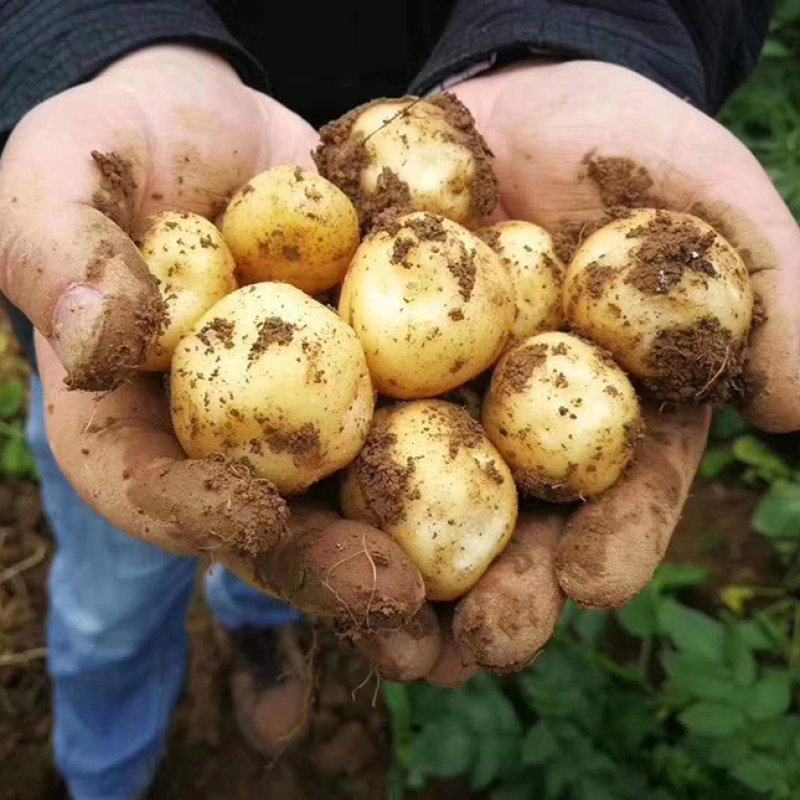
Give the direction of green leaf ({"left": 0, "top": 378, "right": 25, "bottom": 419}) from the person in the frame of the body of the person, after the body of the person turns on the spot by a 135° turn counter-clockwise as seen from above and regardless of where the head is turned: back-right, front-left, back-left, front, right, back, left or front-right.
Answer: left

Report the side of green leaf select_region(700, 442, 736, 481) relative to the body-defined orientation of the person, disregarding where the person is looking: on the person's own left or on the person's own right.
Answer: on the person's own left

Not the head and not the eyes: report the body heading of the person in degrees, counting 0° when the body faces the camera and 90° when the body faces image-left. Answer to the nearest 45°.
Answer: approximately 0°
